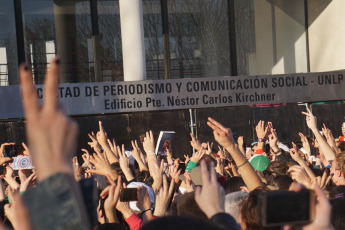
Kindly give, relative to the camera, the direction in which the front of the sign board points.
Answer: facing the viewer
